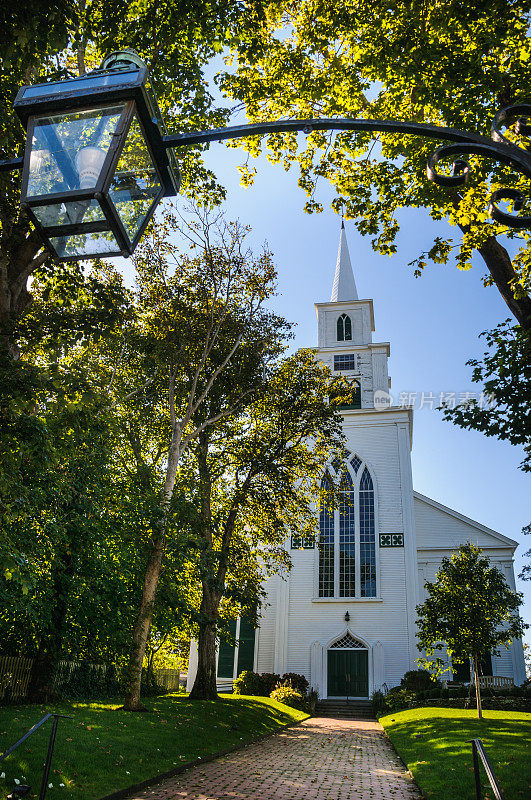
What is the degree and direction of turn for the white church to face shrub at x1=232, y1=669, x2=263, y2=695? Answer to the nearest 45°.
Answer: approximately 90° to its right

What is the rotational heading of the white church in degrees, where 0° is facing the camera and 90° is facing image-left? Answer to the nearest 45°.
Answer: approximately 0°

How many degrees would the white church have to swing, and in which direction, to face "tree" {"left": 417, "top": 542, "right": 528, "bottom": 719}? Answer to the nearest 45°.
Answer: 0° — it already faces it
